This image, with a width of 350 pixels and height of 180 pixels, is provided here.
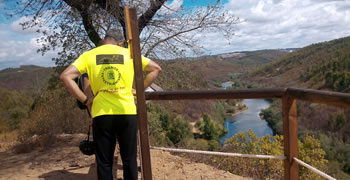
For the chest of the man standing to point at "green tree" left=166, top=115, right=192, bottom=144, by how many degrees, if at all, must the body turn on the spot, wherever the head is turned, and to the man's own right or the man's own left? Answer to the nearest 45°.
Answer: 0° — they already face it

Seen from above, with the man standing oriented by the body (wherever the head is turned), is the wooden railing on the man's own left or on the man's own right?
on the man's own right

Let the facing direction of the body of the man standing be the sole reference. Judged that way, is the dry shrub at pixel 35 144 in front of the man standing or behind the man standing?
in front

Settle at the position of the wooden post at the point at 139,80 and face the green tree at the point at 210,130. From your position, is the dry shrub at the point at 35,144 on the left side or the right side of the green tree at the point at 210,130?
left

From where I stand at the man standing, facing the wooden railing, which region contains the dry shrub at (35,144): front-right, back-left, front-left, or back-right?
back-left

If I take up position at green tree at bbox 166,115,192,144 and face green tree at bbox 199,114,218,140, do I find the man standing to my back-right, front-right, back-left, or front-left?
back-right

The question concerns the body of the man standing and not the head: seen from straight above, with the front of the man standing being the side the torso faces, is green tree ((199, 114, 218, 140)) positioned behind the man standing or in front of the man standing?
in front

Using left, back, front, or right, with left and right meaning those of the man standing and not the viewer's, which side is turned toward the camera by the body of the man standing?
back
